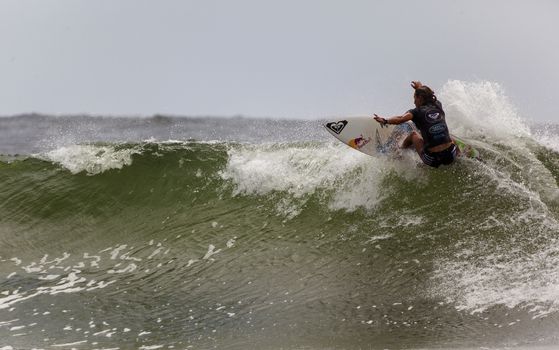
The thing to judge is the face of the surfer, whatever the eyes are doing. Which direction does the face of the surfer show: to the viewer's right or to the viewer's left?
to the viewer's left

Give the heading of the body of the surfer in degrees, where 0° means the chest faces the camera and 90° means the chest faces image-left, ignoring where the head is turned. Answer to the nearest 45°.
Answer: approximately 135°
